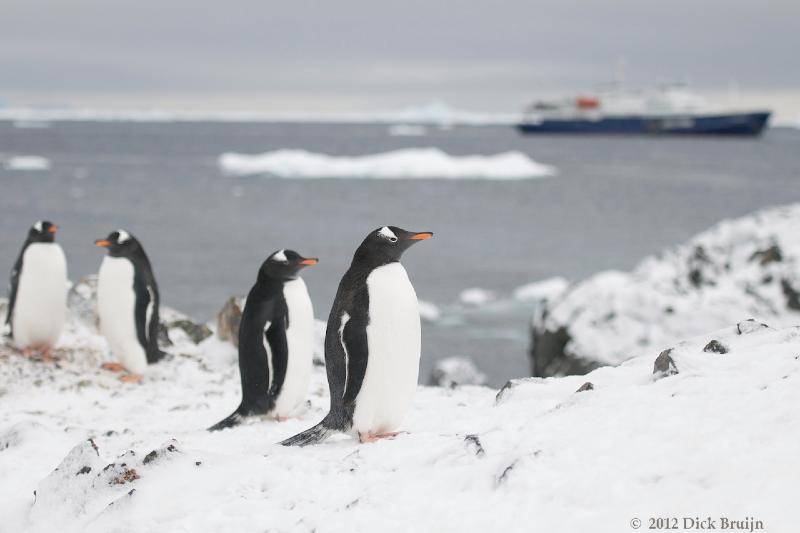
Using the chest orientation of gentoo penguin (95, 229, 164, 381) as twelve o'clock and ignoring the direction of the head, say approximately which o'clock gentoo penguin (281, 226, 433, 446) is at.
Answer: gentoo penguin (281, 226, 433, 446) is roughly at 10 o'clock from gentoo penguin (95, 229, 164, 381).

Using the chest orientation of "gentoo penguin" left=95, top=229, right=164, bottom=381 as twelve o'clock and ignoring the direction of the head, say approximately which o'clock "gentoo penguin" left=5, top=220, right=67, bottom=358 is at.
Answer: "gentoo penguin" left=5, top=220, right=67, bottom=358 is roughly at 3 o'clock from "gentoo penguin" left=95, top=229, right=164, bottom=381.

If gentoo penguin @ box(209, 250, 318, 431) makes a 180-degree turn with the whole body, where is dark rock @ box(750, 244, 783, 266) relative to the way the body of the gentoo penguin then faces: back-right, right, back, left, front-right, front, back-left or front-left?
back-right

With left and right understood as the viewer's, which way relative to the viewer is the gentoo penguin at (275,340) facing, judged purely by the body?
facing to the right of the viewer

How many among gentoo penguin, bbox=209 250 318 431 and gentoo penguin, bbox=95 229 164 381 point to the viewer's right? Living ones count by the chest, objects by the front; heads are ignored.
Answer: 1

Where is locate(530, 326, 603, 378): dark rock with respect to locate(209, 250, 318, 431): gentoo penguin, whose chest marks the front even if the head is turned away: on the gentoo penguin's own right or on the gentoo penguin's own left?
on the gentoo penguin's own left

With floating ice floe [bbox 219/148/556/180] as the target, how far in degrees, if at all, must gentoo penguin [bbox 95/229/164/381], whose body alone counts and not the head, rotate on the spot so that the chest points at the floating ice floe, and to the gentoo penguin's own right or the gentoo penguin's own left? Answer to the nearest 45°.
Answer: approximately 135° to the gentoo penguin's own right

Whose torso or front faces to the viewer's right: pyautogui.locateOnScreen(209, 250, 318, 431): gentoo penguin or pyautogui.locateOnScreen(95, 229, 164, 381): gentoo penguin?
pyautogui.locateOnScreen(209, 250, 318, 431): gentoo penguin

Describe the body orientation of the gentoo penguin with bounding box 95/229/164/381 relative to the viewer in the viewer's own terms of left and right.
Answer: facing the viewer and to the left of the viewer

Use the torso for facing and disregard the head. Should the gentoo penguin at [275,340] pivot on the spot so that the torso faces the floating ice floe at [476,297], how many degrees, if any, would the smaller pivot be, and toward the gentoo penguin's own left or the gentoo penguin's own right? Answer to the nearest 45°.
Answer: approximately 90° to the gentoo penguin's own left
